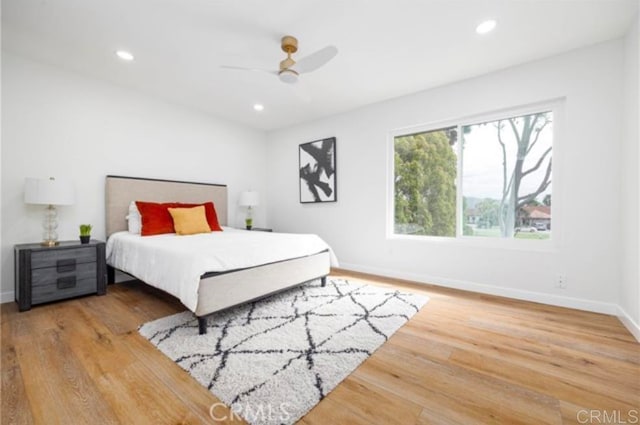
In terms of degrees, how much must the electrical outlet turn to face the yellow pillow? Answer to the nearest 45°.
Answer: approximately 45° to its right

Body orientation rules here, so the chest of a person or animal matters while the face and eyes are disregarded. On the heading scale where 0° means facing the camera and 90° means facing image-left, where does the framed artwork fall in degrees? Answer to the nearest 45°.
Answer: approximately 45°

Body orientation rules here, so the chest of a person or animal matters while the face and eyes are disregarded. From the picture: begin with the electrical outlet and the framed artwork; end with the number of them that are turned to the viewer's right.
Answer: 0

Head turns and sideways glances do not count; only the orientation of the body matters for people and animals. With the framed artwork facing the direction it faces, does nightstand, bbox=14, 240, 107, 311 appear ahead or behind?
ahead

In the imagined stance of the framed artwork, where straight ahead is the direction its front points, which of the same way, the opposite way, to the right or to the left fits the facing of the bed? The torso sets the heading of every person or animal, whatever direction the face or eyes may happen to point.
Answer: to the left

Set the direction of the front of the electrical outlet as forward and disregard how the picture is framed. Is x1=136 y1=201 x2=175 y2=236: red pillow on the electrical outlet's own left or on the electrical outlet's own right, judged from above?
on the electrical outlet's own right

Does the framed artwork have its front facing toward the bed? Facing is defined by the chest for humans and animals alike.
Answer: yes

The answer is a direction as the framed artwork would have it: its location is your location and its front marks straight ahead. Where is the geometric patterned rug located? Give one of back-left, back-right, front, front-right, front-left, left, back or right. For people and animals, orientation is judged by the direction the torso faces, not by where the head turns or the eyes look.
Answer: front-left

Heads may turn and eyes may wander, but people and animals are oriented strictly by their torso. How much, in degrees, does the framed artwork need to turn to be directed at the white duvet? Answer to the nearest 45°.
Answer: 0° — it already faces it

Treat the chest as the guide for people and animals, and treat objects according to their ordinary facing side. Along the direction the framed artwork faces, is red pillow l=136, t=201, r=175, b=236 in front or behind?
in front
